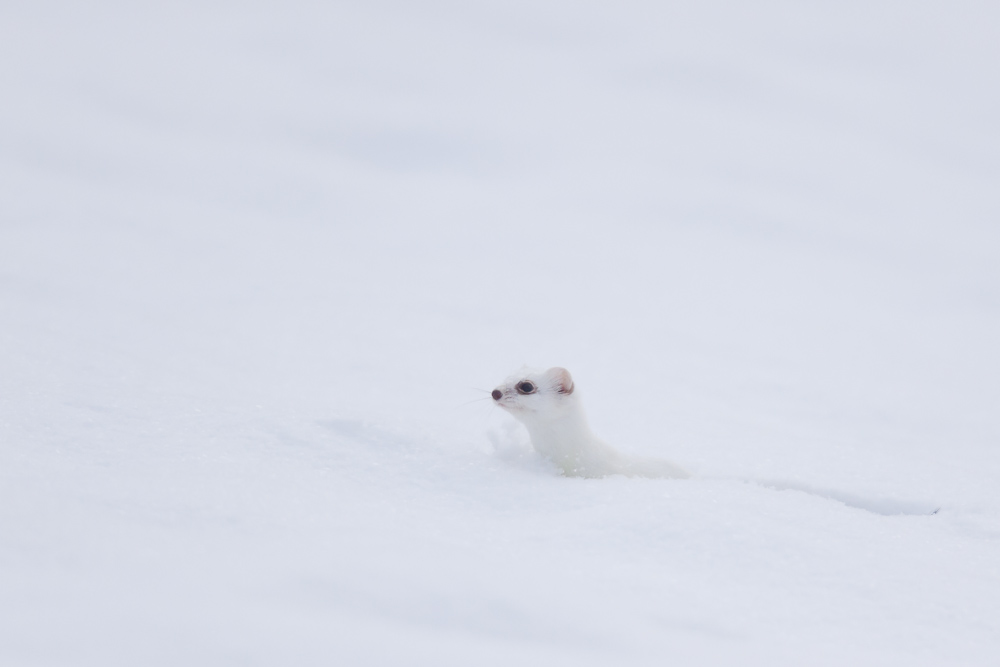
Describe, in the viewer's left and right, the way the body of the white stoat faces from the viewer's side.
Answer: facing to the left of the viewer
